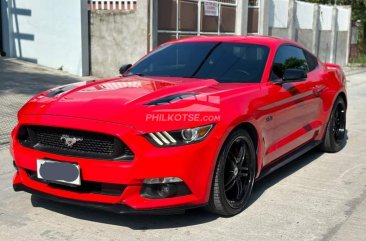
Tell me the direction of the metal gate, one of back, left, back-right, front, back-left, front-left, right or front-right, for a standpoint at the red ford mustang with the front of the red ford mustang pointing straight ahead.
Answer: back-right
